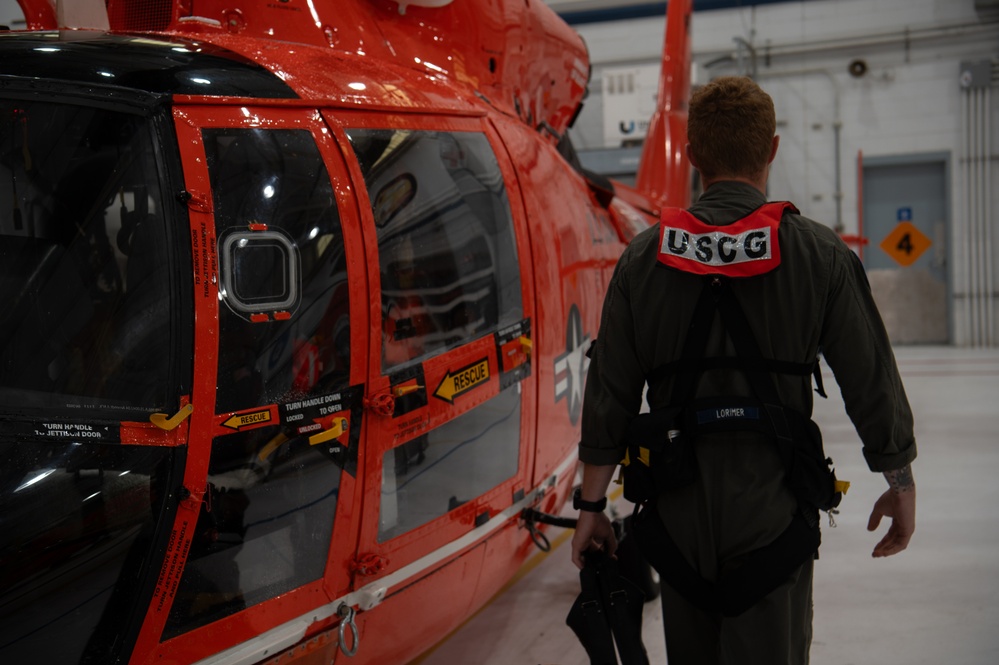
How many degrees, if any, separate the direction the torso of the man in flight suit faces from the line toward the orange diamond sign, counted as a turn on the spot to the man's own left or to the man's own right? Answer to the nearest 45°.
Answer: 0° — they already face it

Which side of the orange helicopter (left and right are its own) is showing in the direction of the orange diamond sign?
back

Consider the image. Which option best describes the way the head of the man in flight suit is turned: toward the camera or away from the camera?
away from the camera

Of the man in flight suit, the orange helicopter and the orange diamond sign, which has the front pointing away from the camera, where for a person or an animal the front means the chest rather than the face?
the man in flight suit

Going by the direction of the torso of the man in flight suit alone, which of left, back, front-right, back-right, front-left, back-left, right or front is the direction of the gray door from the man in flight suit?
front

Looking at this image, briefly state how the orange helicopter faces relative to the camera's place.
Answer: facing the viewer and to the left of the viewer

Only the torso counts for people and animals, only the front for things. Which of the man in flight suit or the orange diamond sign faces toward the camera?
the orange diamond sign

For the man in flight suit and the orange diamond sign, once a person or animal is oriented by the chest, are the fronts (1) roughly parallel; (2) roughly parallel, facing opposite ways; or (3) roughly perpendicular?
roughly parallel, facing opposite ways

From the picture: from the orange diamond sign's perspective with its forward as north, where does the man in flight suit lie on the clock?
The man in flight suit is roughly at 12 o'clock from the orange diamond sign.

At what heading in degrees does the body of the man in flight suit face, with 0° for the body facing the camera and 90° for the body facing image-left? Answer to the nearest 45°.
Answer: approximately 180°

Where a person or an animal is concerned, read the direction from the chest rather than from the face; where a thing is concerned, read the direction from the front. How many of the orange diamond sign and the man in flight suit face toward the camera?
1

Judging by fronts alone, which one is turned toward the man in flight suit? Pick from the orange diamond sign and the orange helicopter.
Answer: the orange diamond sign

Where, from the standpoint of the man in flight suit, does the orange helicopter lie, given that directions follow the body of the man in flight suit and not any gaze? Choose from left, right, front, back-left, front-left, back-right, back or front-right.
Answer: left

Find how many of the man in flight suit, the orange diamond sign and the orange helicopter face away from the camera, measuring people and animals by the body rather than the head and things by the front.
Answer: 1

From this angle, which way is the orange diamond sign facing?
toward the camera
